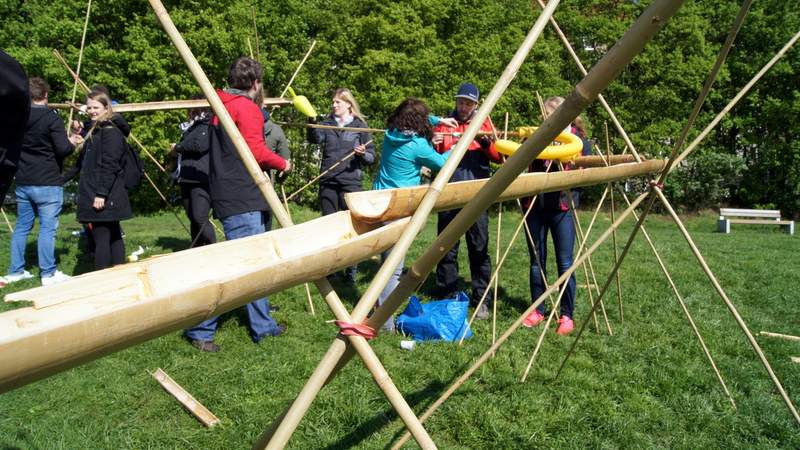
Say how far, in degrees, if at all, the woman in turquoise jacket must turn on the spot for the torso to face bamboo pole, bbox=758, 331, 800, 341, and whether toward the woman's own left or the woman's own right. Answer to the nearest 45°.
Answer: approximately 45° to the woman's own right

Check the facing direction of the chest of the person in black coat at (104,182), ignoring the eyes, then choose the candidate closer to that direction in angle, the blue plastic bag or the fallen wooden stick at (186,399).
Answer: the fallen wooden stick

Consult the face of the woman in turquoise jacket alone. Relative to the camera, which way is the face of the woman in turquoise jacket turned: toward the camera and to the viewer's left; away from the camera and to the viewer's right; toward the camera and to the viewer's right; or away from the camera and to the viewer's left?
away from the camera and to the viewer's right

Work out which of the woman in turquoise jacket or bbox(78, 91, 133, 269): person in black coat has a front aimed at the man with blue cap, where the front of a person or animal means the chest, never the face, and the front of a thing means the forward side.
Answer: the woman in turquoise jacket

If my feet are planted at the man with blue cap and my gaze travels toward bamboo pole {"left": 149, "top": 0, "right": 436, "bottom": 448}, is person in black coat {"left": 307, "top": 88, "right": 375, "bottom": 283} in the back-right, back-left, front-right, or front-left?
back-right

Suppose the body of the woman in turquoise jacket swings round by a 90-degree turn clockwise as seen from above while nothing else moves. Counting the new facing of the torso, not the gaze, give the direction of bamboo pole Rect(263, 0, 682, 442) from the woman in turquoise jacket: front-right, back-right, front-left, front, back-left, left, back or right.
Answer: front-right

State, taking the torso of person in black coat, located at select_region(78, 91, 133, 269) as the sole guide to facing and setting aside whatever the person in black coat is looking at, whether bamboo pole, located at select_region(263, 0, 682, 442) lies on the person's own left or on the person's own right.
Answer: on the person's own left

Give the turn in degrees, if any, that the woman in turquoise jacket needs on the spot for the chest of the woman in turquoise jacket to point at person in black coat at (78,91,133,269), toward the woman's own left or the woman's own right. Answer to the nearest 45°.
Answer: approximately 135° to the woman's own left

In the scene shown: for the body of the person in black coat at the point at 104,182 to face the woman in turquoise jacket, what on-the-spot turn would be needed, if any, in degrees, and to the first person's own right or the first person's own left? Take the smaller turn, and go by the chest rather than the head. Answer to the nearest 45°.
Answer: approximately 90° to the first person's own left

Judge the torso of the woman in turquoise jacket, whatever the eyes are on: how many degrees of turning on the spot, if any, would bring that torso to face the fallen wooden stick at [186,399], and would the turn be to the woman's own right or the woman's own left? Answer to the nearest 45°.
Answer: approximately 180°

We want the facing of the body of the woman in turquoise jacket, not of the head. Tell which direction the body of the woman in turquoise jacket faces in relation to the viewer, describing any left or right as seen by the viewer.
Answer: facing away from the viewer and to the right of the viewer

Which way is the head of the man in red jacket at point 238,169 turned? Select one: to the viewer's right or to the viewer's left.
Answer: to the viewer's right

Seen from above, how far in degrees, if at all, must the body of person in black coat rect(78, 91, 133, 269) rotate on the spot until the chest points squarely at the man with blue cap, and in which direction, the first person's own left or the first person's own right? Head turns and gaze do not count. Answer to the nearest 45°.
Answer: approximately 90° to the first person's own left

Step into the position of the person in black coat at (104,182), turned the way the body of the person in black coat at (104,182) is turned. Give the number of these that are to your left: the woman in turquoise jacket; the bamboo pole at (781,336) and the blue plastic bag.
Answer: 3

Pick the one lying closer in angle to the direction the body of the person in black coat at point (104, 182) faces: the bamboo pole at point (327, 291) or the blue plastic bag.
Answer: the bamboo pole

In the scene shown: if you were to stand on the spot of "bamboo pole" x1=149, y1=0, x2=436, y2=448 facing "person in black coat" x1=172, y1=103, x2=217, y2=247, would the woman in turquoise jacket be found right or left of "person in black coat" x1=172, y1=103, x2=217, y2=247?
right

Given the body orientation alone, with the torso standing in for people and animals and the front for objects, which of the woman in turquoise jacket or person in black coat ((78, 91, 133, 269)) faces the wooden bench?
the woman in turquoise jacket
